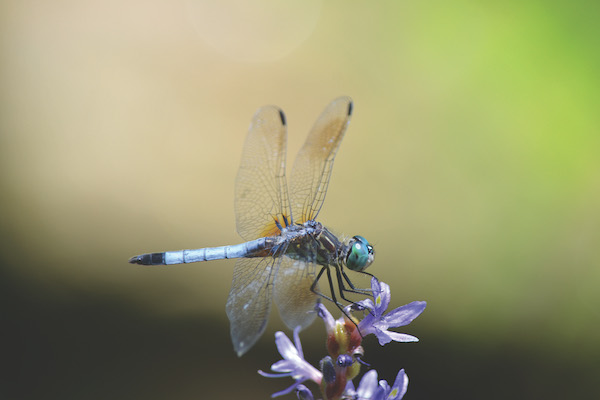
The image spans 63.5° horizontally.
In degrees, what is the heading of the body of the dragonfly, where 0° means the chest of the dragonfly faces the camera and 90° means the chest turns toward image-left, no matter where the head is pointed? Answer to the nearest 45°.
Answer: approximately 270°

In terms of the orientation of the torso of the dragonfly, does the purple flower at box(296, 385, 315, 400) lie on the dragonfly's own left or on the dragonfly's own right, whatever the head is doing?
on the dragonfly's own right
